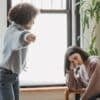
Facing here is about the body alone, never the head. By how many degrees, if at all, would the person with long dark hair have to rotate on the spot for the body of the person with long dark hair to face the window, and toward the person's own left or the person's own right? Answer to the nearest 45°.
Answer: approximately 45° to the person's own right

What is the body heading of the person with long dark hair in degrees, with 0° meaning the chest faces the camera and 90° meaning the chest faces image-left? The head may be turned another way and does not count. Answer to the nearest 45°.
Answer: approximately 45°

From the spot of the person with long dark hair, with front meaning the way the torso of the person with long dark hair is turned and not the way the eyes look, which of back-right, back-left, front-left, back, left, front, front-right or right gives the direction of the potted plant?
back-right
